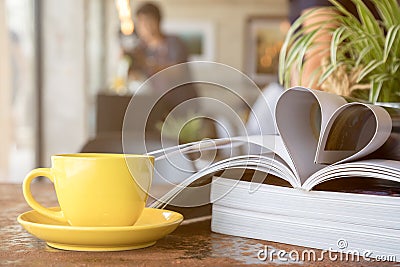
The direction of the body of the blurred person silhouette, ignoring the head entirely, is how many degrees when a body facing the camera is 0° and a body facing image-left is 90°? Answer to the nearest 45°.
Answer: approximately 45°

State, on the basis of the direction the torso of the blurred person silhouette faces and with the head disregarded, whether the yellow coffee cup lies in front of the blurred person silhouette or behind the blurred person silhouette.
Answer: in front

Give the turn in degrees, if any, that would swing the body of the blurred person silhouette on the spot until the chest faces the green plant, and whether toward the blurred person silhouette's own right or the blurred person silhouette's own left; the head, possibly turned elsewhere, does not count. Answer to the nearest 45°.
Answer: approximately 45° to the blurred person silhouette's own left

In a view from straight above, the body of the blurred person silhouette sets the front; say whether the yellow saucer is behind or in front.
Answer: in front

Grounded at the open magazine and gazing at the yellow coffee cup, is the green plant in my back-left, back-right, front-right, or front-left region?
back-right

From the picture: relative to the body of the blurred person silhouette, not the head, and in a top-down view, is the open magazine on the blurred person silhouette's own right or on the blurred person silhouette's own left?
on the blurred person silhouette's own left
